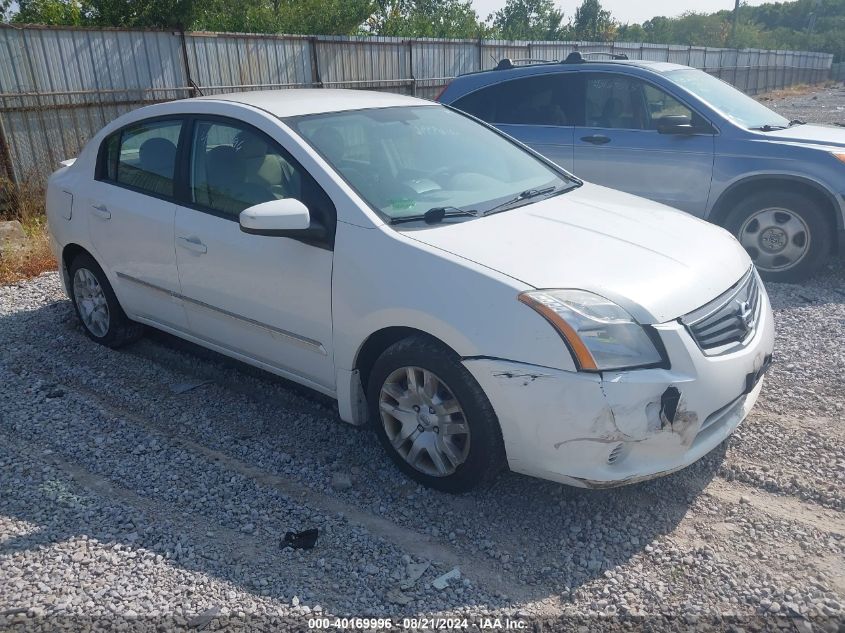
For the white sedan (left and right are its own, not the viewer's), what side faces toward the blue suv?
left

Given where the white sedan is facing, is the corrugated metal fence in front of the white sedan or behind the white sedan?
behind

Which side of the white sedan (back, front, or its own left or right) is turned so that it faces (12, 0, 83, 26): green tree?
back

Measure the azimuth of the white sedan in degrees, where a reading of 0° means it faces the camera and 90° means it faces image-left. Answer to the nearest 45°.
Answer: approximately 315°

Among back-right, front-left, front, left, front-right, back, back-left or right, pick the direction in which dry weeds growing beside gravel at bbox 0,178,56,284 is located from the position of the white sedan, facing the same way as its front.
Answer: back

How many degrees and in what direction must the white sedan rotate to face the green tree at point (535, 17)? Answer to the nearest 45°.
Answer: approximately 135° to its left
